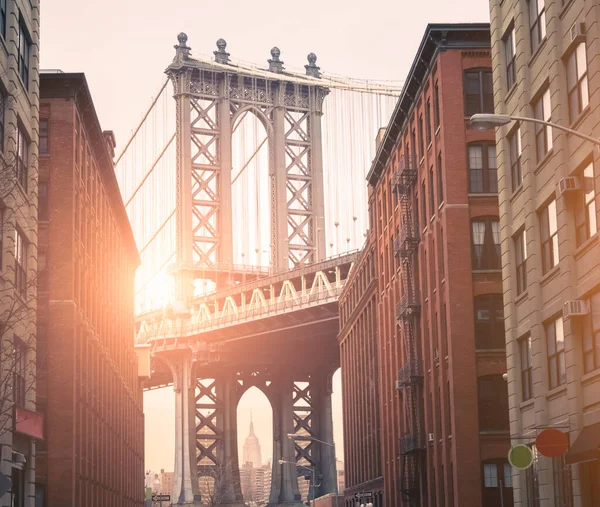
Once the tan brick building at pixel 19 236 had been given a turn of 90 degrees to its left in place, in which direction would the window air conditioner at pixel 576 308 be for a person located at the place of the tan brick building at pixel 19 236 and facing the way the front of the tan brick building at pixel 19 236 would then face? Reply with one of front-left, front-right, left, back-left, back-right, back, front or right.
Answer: right

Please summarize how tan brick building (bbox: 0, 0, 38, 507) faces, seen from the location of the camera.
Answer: facing the viewer and to the right of the viewer

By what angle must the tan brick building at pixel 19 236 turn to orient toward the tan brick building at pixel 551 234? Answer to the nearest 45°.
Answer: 0° — it already faces it

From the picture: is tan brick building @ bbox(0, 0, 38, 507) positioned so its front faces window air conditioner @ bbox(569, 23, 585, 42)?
yes

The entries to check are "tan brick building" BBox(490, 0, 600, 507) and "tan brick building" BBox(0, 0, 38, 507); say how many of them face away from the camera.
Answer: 0

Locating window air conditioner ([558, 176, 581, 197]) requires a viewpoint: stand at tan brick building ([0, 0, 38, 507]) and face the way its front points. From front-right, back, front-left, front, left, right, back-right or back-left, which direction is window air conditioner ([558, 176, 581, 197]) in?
front

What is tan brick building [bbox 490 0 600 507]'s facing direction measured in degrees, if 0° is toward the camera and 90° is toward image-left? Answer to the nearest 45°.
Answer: approximately 45°

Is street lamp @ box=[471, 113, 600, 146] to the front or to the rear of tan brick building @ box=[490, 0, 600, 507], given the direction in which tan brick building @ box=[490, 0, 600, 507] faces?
to the front
